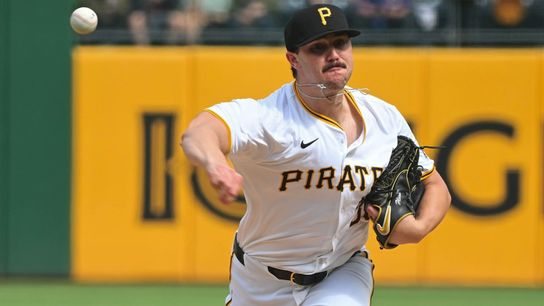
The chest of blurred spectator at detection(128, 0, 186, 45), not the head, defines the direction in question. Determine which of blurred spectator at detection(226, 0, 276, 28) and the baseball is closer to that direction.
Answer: the baseball

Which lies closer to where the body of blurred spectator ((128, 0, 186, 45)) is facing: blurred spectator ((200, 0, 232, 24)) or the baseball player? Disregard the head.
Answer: the baseball player

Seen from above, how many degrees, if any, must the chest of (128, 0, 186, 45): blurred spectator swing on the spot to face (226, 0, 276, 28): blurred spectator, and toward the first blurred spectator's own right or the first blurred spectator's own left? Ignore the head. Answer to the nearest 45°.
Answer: approximately 90° to the first blurred spectator's own left

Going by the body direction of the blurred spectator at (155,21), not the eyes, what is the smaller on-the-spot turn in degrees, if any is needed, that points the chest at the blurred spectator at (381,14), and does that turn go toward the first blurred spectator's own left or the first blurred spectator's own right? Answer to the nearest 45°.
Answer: approximately 90° to the first blurred spectator's own left

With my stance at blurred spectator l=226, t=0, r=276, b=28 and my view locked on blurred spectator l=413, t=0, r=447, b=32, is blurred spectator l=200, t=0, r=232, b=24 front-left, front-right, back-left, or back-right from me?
back-left

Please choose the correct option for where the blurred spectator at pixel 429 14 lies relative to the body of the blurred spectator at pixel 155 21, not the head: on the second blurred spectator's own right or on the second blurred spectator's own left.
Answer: on the second blurred spectator's own left

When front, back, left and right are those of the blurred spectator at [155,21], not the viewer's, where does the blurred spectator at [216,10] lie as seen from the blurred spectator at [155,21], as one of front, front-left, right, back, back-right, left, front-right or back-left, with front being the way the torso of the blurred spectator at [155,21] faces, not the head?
left

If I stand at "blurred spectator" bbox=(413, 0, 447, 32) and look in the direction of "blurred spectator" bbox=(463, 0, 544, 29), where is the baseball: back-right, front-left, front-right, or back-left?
back-right

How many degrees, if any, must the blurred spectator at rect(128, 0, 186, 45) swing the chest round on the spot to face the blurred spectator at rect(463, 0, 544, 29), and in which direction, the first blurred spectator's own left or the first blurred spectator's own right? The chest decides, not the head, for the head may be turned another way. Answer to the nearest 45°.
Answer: approximately 90° to the first blurred spectator's own left

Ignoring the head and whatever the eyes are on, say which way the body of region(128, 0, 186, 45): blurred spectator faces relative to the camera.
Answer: toward the camera

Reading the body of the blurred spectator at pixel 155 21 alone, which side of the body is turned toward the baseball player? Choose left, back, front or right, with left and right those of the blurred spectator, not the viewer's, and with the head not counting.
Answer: front

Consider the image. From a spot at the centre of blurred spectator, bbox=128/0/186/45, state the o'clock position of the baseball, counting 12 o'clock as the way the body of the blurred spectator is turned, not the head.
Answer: The baseball is roughly at 12 o'clock from the blurred spectator.

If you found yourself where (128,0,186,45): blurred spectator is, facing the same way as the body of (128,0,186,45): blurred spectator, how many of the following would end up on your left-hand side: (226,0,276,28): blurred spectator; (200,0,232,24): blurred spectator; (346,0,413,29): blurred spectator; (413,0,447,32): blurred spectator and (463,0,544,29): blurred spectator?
5

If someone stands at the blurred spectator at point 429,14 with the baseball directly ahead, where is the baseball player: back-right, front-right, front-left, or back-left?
front-left
